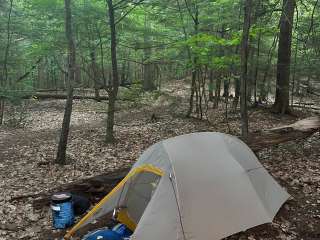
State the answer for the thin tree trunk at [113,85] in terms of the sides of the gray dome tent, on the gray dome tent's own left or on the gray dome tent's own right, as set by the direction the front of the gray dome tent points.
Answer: on the gray dome tent's own right

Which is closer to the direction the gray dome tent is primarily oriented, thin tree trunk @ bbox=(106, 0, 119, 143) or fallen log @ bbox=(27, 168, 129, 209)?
the fallen log

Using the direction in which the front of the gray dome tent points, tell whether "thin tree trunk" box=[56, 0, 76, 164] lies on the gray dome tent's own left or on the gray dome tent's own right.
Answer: on the gray dome tent's own right

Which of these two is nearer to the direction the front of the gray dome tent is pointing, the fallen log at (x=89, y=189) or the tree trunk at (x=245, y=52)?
the fallen log

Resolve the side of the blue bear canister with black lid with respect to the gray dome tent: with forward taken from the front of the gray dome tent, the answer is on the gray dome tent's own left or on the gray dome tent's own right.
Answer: on the gray dome tent's own right

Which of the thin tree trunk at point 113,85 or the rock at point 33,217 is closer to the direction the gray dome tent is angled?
the rock

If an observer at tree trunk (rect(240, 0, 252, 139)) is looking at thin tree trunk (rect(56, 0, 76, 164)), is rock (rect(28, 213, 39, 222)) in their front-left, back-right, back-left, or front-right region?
front-left

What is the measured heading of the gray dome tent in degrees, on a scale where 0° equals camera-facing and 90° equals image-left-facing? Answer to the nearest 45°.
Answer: approximately 45°

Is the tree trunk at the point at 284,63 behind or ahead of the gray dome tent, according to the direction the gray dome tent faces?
behind

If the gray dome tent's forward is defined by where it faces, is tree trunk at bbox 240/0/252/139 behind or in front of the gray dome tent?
behind
